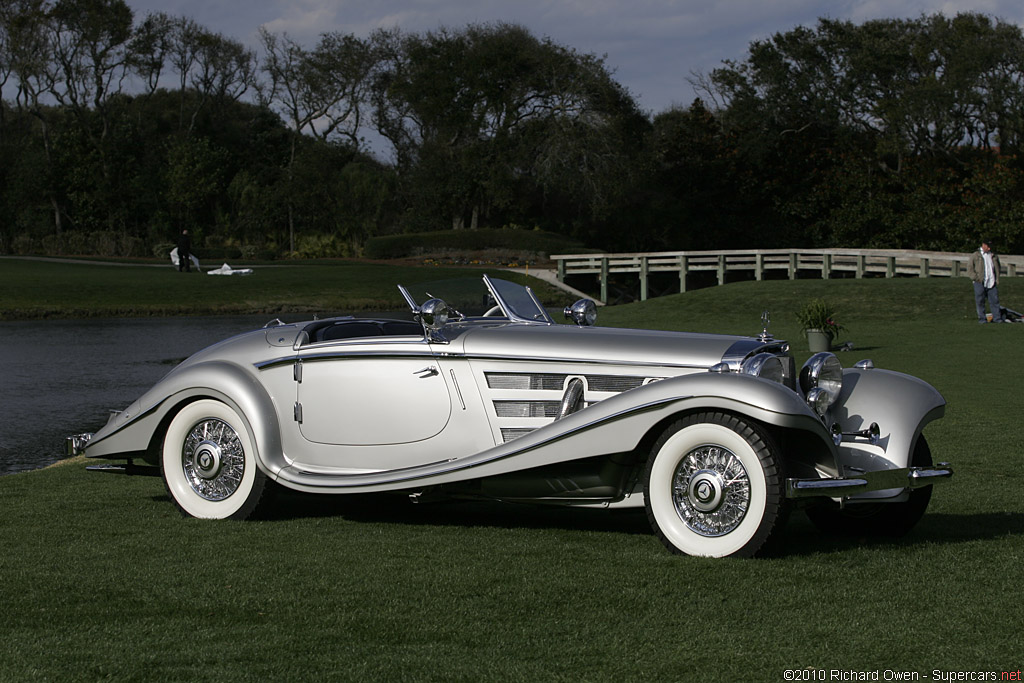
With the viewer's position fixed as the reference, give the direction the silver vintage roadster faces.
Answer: facing the viewer and to the right of the viewer

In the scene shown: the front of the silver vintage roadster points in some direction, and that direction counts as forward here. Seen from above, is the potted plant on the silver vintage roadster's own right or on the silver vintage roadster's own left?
on the silver vintage roadster's own left

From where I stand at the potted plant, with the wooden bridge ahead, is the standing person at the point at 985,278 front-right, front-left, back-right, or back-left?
front-right

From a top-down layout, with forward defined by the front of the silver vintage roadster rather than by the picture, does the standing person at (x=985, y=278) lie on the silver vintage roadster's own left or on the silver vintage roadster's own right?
on the silver vintage roadster's own left

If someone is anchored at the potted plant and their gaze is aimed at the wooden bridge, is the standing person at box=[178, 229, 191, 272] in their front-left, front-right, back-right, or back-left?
front-left

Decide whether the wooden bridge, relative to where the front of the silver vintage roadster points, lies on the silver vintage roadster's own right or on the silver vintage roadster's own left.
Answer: on the silver vintage roadster's own left

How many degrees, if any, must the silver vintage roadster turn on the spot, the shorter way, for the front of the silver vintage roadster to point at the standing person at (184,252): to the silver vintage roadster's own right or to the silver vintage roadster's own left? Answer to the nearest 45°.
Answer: approximately 135° to the silver vintage roadster's own left
